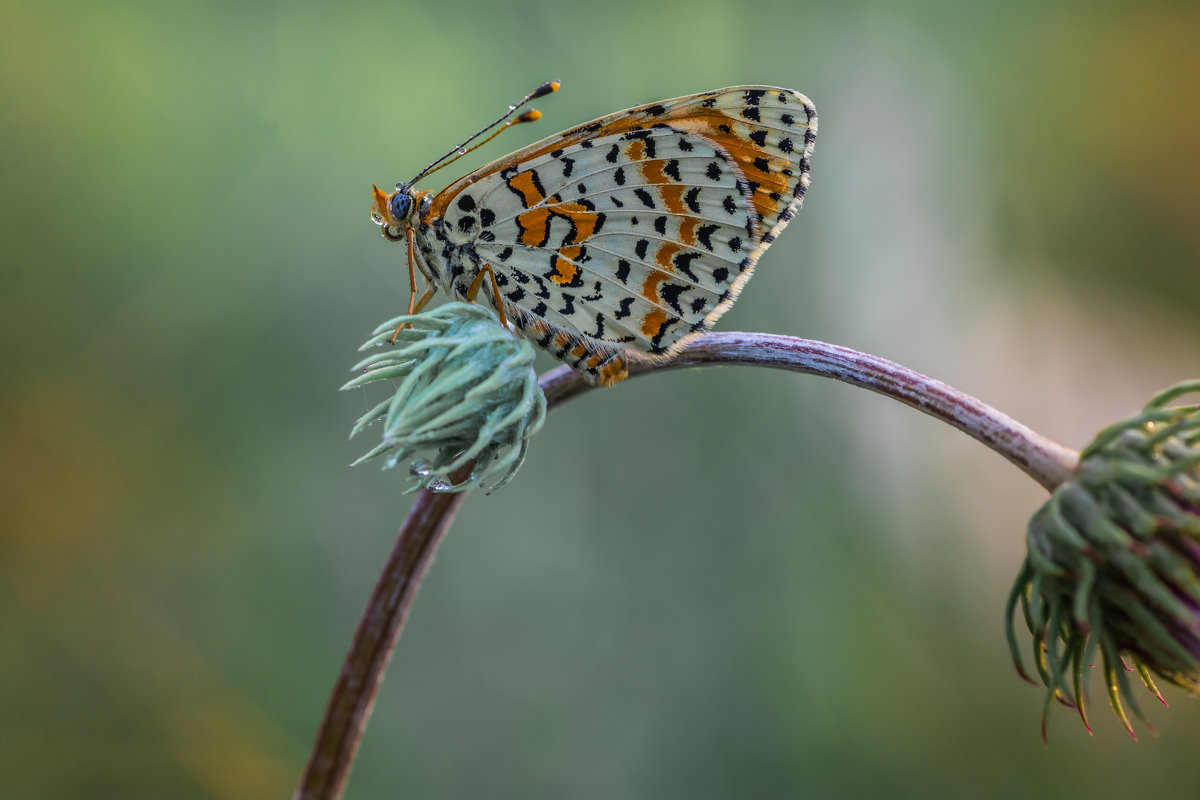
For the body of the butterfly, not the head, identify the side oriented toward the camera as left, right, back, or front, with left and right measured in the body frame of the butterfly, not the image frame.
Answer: left
